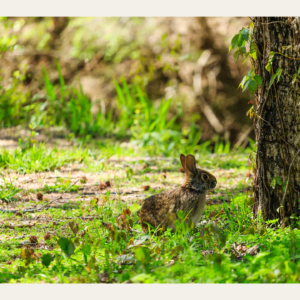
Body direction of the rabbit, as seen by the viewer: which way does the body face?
to the viewer's right

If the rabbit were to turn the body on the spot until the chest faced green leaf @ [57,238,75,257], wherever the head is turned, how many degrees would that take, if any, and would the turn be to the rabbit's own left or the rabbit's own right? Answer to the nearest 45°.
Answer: approximately 135° to the rabbit's own right
